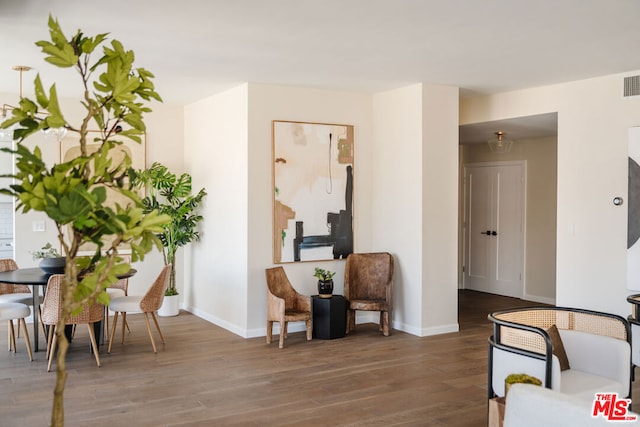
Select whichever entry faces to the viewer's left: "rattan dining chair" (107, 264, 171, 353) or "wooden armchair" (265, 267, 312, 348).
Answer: the rattan dining chair

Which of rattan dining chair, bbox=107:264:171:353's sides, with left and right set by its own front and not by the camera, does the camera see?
left

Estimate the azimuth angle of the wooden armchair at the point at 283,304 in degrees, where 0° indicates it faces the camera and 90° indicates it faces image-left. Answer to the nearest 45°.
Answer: approximately 315°

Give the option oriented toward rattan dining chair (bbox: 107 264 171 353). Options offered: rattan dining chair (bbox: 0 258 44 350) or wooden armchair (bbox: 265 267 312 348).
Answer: rattan dining chair (bbox: 0 258 44 350)

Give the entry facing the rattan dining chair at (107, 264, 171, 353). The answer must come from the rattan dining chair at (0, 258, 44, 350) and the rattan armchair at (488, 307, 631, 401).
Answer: the rattan dining chair at (0, 258, 44, 350)

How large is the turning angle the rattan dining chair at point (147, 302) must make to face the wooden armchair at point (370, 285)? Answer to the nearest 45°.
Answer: approximately 180°
